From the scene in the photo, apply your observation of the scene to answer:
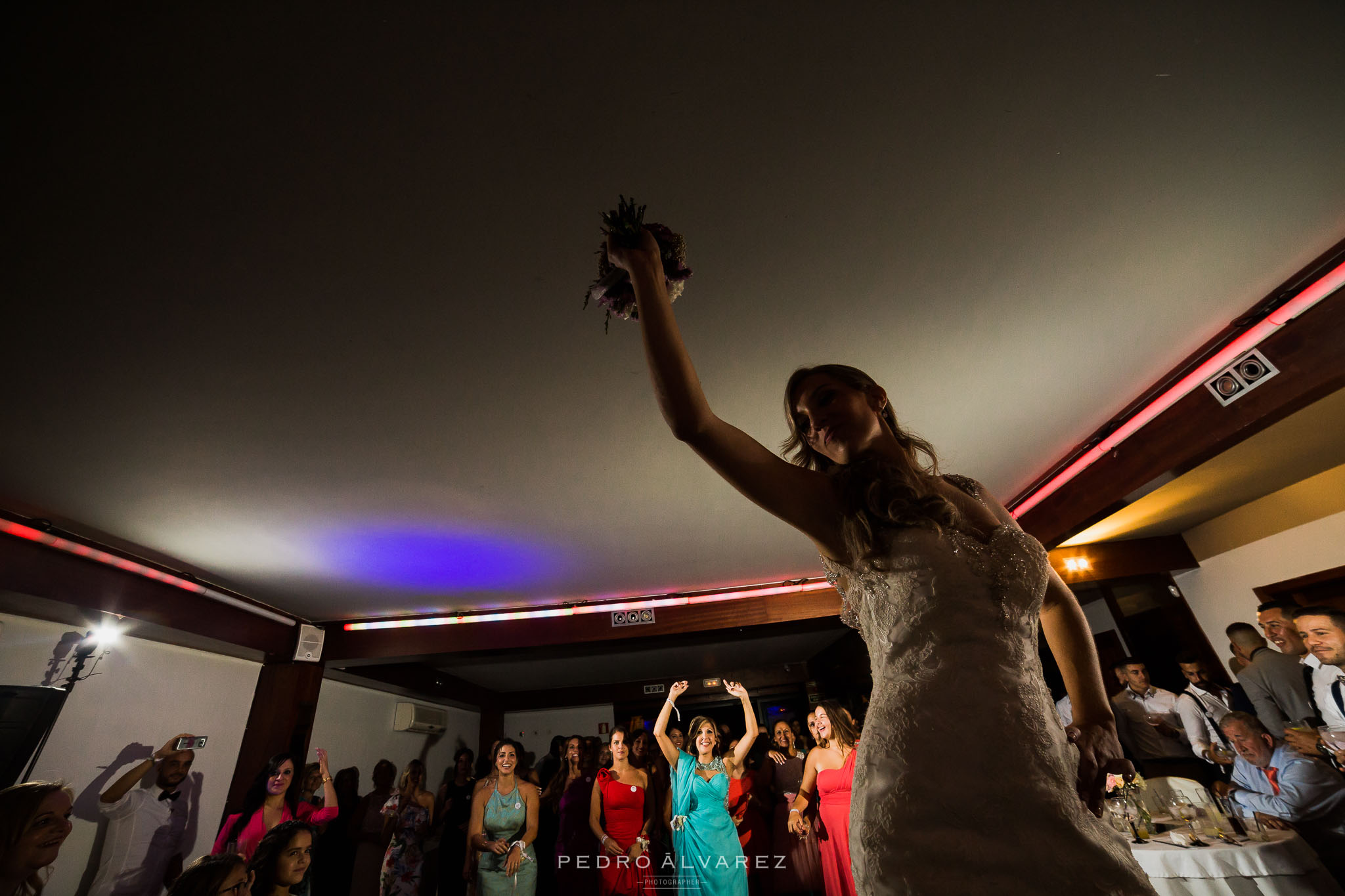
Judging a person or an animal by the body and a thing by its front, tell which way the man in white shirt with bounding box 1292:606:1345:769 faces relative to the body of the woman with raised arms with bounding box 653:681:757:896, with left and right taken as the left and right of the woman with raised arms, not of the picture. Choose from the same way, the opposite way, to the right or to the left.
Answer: to the right

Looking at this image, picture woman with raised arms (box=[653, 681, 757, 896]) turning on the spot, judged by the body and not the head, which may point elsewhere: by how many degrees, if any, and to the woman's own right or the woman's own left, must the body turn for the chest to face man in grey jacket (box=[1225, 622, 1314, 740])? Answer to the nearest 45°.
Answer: approximately 90° to the woman's own left

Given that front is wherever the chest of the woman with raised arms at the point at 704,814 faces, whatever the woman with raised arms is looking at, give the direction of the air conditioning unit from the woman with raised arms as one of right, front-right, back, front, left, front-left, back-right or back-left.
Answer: back-right

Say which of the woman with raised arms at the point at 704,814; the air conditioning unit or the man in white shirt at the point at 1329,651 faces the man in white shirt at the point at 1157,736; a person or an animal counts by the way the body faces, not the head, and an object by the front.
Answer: the air conditioning unit

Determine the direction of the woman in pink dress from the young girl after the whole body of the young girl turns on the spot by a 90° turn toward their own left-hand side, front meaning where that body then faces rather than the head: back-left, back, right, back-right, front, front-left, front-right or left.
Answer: front-left

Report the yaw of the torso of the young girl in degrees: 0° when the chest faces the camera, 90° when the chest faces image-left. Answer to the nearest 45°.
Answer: approximately 315°

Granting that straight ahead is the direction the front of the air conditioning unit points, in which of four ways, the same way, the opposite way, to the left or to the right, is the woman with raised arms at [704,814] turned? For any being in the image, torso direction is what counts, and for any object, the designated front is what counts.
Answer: to the right

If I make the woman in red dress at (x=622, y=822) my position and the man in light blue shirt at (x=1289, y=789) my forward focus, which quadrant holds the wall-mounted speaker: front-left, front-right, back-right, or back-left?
back-right

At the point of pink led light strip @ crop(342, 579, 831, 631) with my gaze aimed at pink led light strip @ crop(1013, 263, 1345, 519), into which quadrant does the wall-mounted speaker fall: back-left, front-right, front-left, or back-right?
back-right

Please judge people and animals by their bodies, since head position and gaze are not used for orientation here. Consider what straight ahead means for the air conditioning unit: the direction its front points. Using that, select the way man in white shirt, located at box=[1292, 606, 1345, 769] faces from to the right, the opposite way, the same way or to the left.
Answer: the opposite way

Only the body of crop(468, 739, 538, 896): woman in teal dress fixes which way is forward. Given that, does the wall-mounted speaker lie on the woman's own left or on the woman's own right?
on the woman's own right
